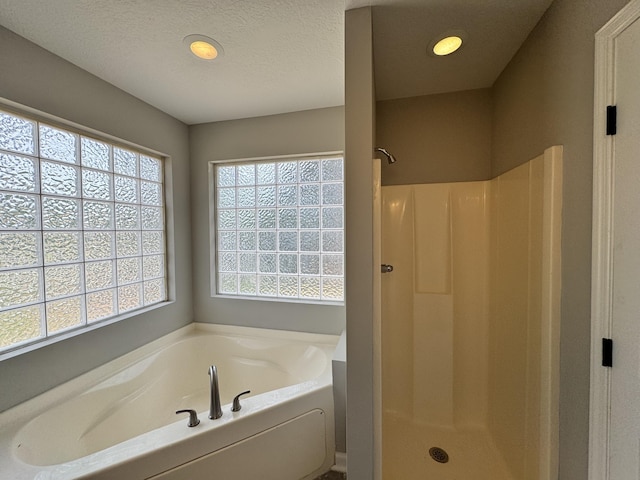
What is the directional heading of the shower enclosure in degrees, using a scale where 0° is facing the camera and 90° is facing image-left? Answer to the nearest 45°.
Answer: approximately 0°

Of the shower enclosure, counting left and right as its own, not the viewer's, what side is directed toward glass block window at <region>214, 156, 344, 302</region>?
right
